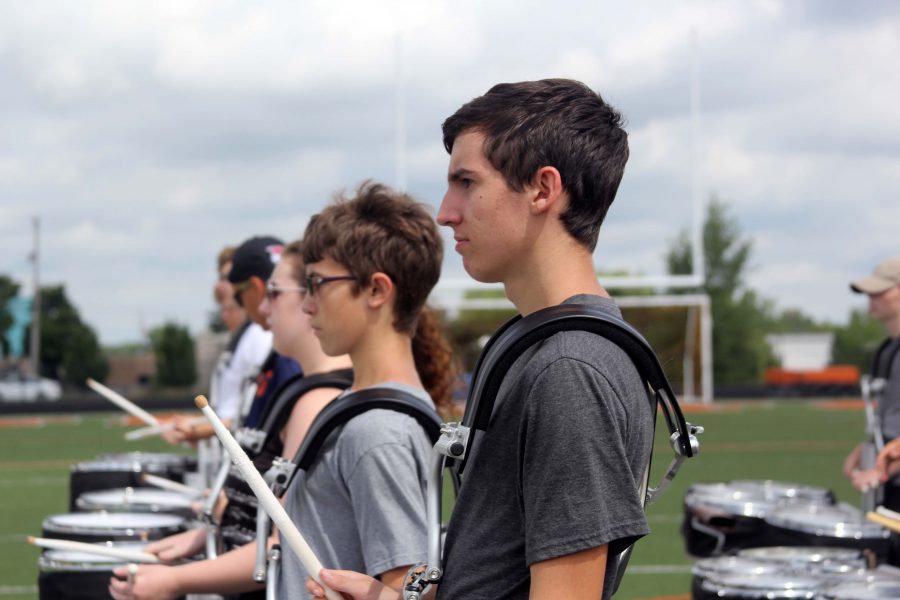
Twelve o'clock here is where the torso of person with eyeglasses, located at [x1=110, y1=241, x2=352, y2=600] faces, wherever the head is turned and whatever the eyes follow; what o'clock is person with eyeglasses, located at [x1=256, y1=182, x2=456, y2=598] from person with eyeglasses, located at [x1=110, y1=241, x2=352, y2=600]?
person with eyeglasses, located at [x1=256, y1=182, x2=456, y2=598] is roughly at 8 o'clock from person with eyeglasses, located at [x1=110, y1=241, x2=352, y2=600].

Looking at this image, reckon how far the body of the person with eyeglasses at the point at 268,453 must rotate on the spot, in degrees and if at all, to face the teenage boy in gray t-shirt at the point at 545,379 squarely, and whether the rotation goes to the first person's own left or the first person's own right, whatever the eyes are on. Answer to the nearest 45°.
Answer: approximately 90° to the first person's own left

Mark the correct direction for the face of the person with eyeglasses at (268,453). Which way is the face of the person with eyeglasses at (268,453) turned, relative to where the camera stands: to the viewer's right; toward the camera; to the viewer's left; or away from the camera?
to the viewer's left

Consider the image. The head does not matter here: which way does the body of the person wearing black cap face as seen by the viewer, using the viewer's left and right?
facing to the left of the viewer

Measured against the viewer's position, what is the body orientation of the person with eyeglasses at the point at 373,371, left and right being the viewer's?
facing to the left of the viewer

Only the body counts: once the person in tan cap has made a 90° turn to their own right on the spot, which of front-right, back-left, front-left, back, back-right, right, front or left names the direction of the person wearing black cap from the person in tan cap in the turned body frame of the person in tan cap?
back-left

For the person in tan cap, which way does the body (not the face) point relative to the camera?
to the viewer's left

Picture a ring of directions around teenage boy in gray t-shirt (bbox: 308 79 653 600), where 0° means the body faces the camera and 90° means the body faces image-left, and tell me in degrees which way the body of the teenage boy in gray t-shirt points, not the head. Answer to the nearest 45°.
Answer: approximately 90°

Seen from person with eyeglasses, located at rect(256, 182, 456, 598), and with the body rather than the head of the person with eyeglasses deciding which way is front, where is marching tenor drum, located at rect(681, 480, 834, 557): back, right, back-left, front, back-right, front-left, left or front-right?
back-right

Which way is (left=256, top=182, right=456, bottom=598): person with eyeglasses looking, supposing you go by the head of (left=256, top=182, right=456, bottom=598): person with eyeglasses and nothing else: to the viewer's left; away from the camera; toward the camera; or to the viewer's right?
to the viewer's left

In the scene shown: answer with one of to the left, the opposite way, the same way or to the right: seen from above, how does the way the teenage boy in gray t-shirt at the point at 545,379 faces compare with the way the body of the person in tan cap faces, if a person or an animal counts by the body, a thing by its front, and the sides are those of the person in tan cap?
the same way

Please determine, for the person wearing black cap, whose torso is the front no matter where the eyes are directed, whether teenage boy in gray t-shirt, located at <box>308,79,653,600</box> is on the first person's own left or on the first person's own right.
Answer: on the first person's own left

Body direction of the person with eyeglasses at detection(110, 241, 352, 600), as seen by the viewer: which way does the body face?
to the viewer's left
